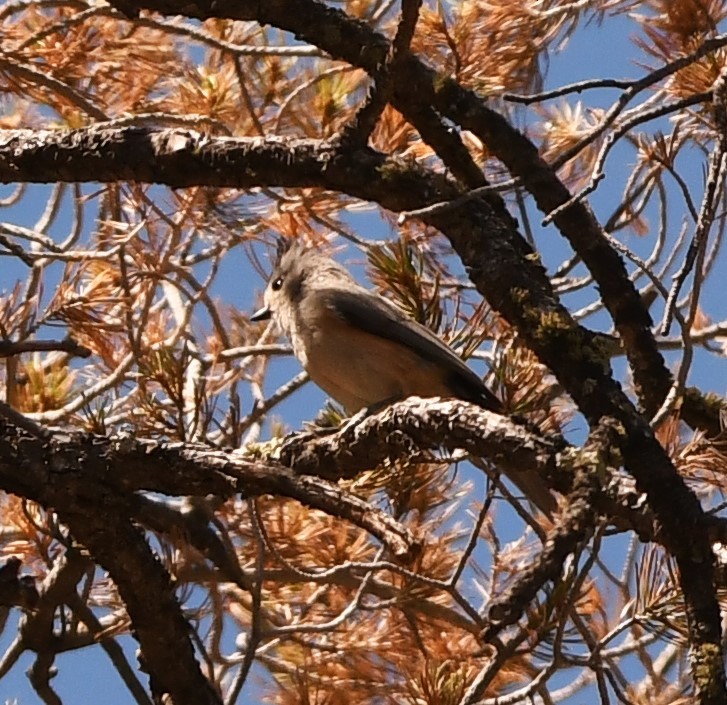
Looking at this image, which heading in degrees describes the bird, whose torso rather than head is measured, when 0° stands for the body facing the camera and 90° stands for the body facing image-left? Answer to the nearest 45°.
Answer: approximately 90°
